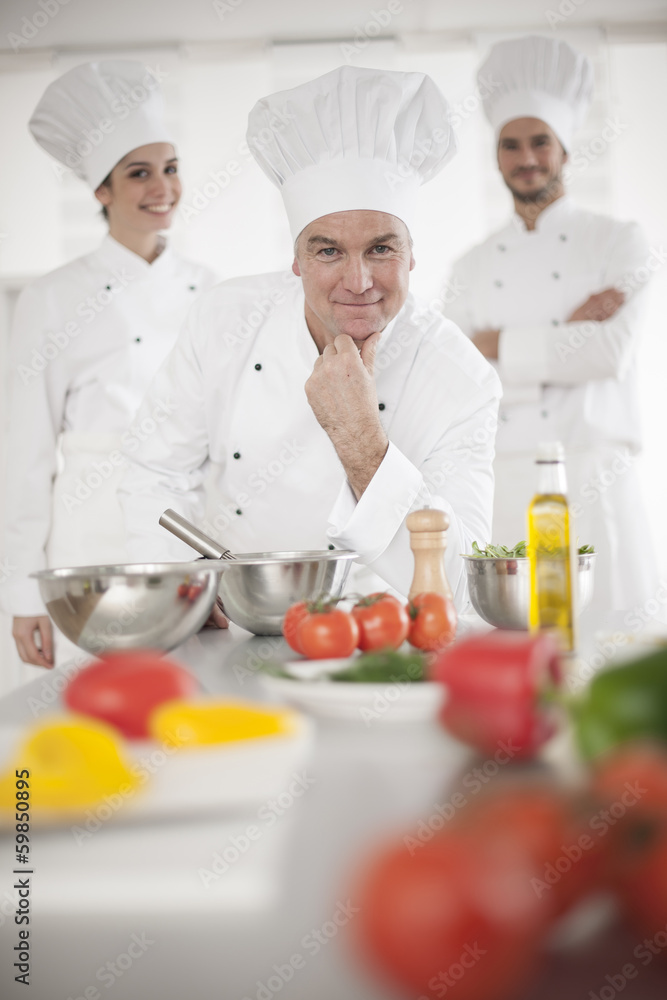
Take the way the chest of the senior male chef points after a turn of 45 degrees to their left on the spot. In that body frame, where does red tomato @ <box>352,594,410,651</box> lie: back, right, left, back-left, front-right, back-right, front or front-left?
front-right

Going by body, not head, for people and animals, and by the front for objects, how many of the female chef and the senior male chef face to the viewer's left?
0

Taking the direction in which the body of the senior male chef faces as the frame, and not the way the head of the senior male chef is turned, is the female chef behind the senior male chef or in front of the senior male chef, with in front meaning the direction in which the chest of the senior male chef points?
behind

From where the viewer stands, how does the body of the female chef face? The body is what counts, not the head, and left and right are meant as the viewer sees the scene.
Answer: facing the viewer and to the right of the viewer

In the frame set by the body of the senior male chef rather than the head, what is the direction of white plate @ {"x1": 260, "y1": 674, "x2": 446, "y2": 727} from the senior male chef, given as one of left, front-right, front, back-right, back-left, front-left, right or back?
front

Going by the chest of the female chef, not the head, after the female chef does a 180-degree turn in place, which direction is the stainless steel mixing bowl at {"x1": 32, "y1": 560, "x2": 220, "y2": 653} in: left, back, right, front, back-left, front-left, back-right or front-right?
back-left

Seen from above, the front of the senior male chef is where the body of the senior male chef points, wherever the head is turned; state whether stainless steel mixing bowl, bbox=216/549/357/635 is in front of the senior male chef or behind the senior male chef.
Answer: in front

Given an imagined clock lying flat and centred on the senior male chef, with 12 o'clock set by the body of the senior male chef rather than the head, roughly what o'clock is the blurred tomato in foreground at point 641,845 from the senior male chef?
The blurred tomato in foreground is roughly at 12 o'clock from the senior male chef.

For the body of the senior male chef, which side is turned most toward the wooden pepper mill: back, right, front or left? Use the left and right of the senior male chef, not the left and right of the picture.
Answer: front

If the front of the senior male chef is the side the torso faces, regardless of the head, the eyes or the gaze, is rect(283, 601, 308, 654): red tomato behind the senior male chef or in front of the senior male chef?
in front

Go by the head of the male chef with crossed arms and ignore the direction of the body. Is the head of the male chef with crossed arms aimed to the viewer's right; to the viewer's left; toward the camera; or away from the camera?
toward the camera

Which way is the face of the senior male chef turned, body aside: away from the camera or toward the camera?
toward the camera

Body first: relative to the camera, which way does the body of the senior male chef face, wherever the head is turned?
toward the camera

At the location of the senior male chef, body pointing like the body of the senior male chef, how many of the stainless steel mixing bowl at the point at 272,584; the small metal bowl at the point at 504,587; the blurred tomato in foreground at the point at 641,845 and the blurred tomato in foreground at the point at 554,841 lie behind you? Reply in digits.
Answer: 0

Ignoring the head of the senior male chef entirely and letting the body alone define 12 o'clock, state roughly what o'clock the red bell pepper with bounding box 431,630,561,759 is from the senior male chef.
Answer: The red bell pepper is roughly at 12 o'clock from the senior male chef.
